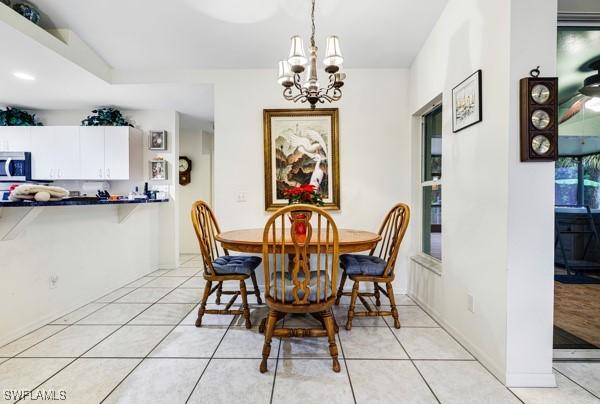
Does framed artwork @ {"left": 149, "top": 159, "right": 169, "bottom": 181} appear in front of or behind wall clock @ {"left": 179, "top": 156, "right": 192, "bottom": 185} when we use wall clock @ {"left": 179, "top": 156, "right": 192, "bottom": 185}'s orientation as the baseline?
in front

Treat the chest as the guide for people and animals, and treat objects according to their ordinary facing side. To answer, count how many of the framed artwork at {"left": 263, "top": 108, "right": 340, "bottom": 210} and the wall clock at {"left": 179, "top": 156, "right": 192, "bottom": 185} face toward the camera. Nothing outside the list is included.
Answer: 2

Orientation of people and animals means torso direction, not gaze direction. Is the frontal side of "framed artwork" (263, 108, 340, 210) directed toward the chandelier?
yes

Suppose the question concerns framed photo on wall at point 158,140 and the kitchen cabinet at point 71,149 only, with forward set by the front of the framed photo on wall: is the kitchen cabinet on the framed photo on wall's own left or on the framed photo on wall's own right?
on the framed photo on wall's own right

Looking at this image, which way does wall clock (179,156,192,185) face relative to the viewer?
toward the camera

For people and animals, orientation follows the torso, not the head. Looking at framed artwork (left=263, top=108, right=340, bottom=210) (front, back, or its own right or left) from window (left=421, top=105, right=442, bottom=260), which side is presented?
left

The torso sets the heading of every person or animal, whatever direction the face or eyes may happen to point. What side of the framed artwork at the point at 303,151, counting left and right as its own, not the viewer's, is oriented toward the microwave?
right

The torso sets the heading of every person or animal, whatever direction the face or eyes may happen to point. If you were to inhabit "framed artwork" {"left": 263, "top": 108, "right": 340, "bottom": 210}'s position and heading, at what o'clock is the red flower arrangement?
The red flower arrangement is roughly at 12 o'clock from the framed artwork.

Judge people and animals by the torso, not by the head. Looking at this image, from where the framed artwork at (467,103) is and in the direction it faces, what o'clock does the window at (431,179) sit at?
The window is roughly at 4 o'clock from the framed artwork.

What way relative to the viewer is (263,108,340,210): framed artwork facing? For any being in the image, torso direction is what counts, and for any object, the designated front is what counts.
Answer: toward the camera

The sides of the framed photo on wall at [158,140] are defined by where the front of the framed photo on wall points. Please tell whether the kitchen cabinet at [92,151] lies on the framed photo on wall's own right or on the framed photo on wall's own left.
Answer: on the framed photo on wall's own right

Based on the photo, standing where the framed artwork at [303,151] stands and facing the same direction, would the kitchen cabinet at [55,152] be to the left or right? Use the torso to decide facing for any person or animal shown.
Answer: on its right

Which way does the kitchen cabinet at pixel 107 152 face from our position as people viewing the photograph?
facing the viewer and to the left of the viewer

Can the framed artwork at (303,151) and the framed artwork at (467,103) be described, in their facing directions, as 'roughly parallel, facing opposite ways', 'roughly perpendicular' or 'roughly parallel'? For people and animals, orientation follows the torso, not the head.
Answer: roughly perpendicular

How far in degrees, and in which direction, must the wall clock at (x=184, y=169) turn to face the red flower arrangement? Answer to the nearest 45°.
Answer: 0° — it already faces it

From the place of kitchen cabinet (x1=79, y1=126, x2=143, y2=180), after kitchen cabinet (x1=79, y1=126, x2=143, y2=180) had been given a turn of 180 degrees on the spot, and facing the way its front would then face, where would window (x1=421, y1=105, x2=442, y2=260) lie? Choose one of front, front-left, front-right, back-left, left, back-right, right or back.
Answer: right

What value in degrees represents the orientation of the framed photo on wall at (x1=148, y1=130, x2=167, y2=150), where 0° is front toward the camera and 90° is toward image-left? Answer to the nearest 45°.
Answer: approximately 0°
